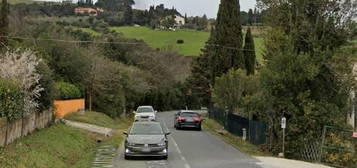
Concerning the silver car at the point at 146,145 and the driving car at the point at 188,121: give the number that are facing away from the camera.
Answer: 1

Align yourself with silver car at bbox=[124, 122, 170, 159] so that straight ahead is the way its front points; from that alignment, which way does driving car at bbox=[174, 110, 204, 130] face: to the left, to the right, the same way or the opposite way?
the opposite way

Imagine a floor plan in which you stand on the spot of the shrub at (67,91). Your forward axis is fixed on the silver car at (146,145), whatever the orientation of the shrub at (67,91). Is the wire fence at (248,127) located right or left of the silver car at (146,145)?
left

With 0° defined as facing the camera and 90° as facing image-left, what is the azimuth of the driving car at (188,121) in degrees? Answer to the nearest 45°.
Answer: approximately 180°

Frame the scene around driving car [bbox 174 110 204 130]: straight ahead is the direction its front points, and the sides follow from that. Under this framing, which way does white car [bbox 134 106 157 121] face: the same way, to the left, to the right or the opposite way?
the opposite way

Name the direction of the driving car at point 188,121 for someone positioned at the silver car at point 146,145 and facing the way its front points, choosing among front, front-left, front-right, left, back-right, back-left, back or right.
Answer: back

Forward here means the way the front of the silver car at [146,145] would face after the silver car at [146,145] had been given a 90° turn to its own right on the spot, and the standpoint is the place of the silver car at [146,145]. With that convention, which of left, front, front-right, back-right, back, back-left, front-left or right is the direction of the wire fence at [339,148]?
back

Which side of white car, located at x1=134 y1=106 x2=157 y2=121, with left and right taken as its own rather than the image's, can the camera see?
front

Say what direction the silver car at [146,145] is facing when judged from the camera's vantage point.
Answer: facing the viewer

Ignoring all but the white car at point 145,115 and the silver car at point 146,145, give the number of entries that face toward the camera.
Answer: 2

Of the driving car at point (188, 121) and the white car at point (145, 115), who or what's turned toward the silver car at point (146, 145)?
the white car at point (145, 115)

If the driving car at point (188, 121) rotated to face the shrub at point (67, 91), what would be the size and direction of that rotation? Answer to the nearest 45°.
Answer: approximately 90° to its left

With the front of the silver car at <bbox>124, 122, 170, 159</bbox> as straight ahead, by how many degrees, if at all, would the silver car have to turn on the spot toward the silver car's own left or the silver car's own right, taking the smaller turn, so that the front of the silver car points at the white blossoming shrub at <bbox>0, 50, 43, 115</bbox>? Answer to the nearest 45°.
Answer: approximately 135° to the silver car's own right
